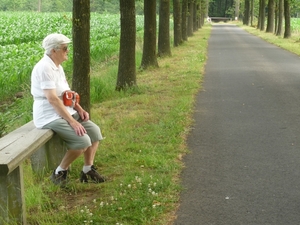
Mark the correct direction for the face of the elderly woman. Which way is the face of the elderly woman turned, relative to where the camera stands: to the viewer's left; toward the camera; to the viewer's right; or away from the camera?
to the viewer's right

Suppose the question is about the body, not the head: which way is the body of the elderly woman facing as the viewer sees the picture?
to the viewer's right
